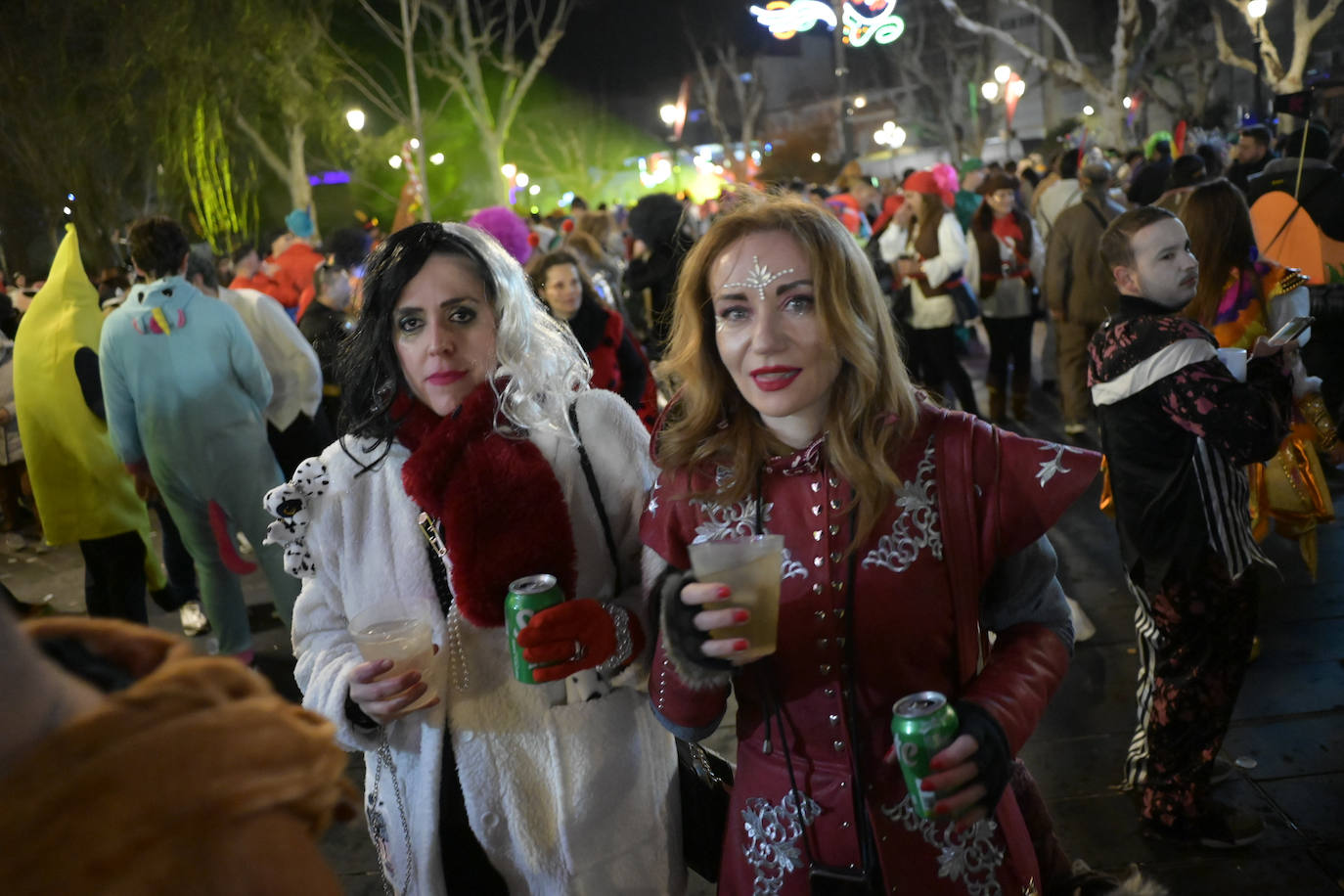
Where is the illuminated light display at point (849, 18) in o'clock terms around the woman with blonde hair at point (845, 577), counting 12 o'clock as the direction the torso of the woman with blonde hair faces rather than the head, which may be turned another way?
The illuminated light display is roughly at 6 o'clock from the woman with blonde hair.

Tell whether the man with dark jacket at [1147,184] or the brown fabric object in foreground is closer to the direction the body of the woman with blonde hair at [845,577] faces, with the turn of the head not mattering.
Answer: the brown fabric object in foreground

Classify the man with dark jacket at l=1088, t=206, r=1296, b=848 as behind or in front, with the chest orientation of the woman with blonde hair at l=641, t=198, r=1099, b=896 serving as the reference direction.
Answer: behind

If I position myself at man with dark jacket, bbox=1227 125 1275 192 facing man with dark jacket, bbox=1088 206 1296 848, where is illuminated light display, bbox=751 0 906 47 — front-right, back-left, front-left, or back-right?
back-right

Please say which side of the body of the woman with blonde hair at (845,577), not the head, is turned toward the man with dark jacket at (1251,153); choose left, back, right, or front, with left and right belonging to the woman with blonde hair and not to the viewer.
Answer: back

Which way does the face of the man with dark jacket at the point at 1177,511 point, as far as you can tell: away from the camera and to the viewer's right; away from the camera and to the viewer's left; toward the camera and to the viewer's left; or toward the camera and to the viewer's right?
toward the camera and to the viewer's right

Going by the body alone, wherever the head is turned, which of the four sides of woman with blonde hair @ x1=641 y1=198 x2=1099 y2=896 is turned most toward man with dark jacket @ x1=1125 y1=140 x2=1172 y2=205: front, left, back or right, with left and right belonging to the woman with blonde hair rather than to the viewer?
back

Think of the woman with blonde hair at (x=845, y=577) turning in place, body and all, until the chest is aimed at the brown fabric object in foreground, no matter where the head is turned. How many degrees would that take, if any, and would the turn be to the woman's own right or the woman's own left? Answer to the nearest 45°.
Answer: approximately 45° to the woman's own right

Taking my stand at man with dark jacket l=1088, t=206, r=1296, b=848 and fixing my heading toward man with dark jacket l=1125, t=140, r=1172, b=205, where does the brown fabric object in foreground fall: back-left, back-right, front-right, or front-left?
back-left

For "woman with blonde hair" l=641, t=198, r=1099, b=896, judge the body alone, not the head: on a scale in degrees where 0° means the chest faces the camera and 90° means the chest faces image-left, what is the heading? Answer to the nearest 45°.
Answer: approximately 0°
